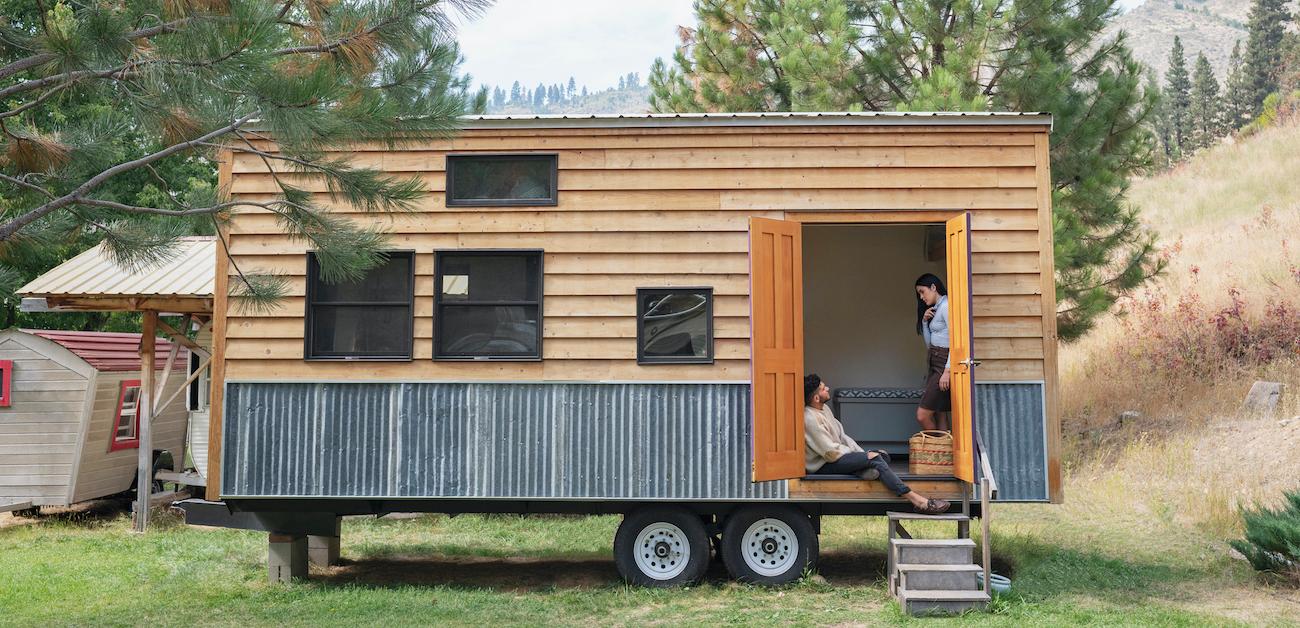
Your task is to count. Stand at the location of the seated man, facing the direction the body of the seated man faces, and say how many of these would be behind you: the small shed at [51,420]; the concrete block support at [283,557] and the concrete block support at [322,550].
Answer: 3

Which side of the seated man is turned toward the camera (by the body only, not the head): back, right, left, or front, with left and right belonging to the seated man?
right

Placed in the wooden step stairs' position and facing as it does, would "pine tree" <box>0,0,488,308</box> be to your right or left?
on your right

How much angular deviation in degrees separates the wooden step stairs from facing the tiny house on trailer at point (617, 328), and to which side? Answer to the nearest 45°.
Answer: approximately 90° to its right

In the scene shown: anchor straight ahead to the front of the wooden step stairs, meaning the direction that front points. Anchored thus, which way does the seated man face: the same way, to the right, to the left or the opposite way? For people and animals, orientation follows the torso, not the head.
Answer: to the left

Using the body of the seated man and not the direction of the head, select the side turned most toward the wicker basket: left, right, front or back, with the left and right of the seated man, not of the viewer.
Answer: front

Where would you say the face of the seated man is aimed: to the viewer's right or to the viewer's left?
to the viewer's right

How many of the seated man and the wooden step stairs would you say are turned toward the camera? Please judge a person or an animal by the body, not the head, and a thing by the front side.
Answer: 1

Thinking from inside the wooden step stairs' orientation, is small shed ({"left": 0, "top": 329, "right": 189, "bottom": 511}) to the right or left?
on its right

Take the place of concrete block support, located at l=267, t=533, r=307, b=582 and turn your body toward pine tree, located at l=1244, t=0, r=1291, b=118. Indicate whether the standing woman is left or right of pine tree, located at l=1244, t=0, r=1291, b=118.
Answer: right

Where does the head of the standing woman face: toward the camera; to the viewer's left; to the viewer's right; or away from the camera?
to the viewer's left

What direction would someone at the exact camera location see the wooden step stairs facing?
facing the viewer
